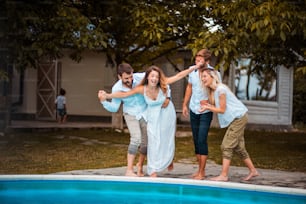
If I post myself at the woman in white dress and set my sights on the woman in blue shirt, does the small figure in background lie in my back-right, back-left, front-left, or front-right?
back-left

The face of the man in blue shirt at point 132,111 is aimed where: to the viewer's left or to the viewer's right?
to the viewer's right

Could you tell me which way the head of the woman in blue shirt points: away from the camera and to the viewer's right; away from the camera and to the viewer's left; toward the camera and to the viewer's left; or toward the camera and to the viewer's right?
toward the camera and to the viewer's left

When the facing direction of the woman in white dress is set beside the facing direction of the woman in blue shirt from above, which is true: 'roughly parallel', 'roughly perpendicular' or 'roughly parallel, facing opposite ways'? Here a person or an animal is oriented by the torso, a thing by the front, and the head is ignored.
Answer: roughly perpendicular

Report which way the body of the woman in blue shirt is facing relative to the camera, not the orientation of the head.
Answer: to the viewer's left

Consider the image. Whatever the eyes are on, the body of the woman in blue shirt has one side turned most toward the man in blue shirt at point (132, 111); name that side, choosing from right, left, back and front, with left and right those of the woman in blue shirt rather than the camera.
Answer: front

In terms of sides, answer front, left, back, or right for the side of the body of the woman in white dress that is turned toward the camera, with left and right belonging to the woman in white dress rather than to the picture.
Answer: front

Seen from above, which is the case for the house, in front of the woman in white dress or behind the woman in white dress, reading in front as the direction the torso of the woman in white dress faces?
behind
